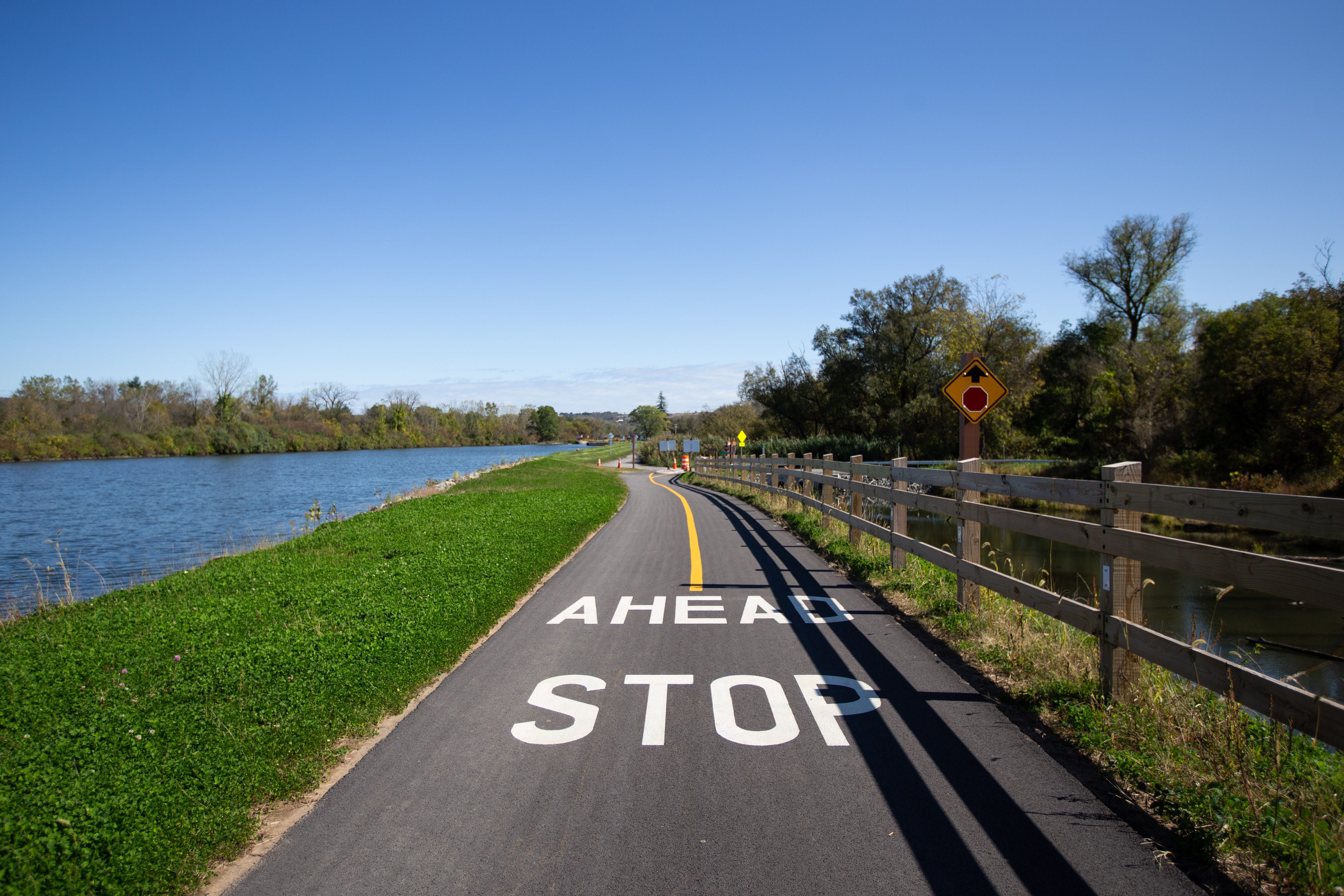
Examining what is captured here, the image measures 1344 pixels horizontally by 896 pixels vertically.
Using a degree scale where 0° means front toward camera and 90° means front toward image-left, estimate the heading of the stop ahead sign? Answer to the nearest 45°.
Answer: approximately 0°

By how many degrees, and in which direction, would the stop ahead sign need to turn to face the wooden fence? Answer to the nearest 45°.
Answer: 0° — it already faces it
